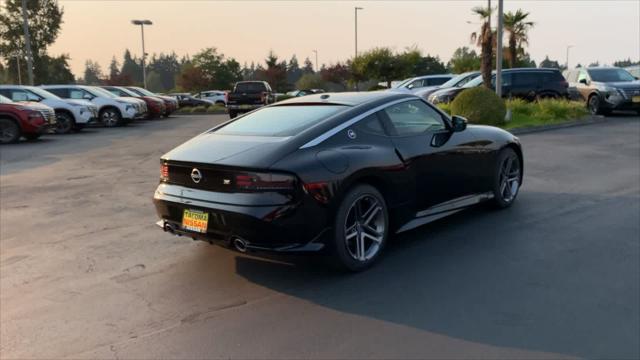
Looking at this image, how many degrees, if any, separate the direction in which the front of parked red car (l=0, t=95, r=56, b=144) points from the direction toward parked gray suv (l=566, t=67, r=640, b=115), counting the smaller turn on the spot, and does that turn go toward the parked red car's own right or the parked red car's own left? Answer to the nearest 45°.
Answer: approximately 45° to the parked red car's own left

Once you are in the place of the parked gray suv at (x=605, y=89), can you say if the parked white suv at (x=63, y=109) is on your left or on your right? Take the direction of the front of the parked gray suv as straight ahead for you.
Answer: on your right

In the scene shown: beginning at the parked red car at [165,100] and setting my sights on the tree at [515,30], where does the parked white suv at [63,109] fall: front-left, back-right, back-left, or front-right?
back-right

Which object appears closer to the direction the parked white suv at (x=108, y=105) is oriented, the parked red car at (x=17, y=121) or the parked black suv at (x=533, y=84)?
the parked black suv

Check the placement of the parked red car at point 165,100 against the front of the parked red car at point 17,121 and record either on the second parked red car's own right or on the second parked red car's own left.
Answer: on the second parked red car's own left

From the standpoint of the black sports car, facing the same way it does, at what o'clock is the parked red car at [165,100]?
The parked red car is roughly at 10 o'clock from the black sports car.

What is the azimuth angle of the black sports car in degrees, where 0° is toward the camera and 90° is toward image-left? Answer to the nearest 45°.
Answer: approximately 225°

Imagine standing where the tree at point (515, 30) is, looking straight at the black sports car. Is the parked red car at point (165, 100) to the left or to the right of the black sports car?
right

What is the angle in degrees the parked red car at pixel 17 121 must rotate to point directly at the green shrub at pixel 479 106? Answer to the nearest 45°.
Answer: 0° — it already faces it

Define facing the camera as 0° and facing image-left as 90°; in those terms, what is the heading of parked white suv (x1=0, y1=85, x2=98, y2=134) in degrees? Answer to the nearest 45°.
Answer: approximately 315°
